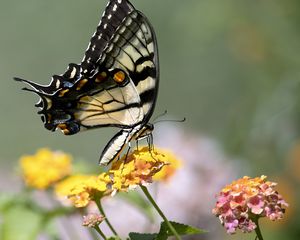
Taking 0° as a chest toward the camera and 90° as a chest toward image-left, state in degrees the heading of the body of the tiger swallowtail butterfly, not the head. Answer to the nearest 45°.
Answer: approximately 270°

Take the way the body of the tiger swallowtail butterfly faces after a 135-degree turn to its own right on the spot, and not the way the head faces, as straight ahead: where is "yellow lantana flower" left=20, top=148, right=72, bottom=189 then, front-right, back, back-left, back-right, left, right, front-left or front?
right
